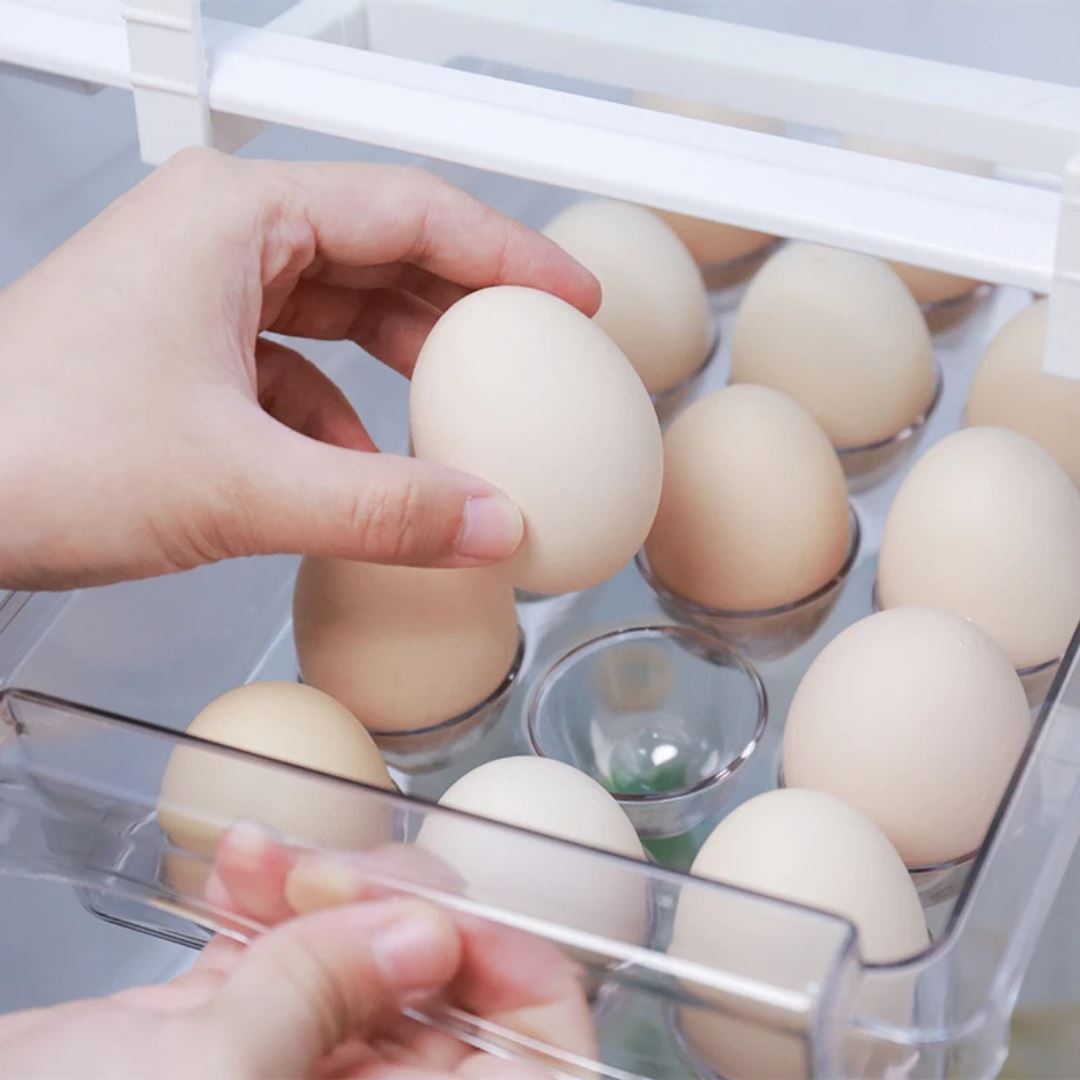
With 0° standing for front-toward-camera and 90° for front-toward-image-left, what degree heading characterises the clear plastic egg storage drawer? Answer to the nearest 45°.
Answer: approximately 45°

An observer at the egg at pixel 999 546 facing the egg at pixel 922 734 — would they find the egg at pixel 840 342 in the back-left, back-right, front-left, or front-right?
back-right
